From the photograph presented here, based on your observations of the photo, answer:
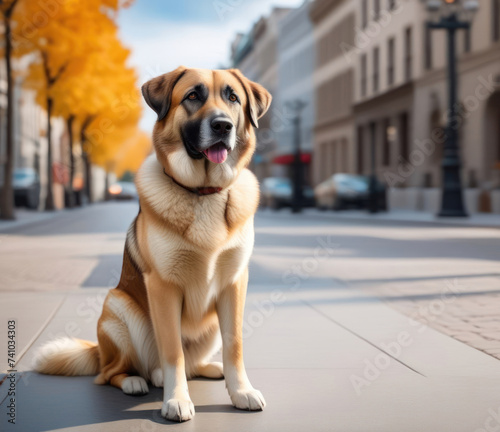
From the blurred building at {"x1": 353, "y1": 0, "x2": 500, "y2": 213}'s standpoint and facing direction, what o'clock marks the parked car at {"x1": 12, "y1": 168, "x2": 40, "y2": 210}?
The parked car is roughly at 1 o'clock from the blurred building.

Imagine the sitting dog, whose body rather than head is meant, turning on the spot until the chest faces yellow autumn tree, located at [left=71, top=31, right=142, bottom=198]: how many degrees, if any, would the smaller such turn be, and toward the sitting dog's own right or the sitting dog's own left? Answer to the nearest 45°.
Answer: approximately 135° to the sitting dog's own left

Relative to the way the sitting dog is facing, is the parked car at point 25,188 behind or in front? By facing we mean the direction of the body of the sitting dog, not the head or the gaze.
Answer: behind

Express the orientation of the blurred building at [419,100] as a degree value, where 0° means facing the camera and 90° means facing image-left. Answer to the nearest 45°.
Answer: approximately 45°

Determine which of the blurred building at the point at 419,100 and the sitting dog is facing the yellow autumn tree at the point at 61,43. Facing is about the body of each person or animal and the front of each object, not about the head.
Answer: the blurred building

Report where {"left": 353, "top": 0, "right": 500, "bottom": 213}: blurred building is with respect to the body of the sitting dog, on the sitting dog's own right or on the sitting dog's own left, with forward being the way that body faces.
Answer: on the sitting dog's own left

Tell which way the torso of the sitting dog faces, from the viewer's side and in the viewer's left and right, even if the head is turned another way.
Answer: facing the viewer and to the right of the viewer
